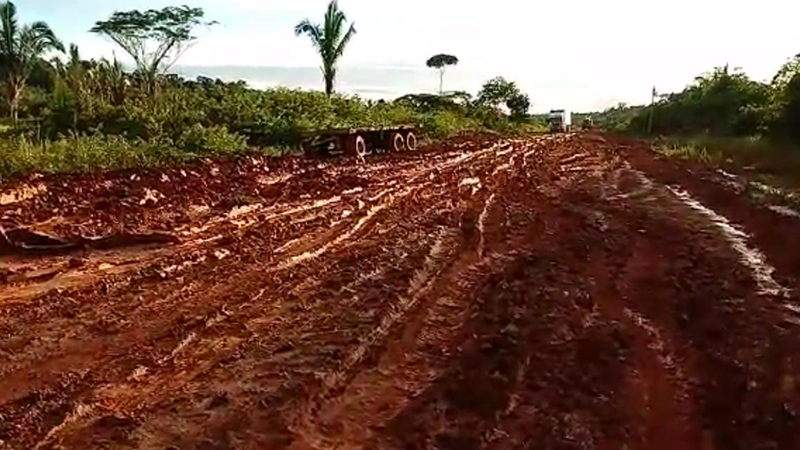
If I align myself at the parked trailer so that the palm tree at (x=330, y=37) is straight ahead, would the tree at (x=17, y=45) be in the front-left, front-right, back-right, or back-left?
front-left

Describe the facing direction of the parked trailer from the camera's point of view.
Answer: facing the viewer and to the left of the viewer

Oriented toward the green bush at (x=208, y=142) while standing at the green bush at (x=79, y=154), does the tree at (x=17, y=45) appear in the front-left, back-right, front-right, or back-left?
front-left

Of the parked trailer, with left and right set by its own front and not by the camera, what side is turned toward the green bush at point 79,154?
front

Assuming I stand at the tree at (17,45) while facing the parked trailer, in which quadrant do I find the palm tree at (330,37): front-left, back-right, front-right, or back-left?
front-left

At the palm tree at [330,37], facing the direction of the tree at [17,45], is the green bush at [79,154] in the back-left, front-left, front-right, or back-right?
front-left

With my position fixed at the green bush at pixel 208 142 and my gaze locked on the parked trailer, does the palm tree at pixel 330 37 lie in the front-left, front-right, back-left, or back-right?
front-left

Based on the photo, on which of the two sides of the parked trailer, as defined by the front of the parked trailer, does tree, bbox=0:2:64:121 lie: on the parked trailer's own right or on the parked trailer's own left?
on the parked trailer's own right

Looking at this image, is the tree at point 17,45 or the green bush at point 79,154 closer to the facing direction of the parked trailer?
the green bush

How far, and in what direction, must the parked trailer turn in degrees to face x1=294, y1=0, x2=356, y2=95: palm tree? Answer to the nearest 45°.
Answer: approximately 135° to its right
